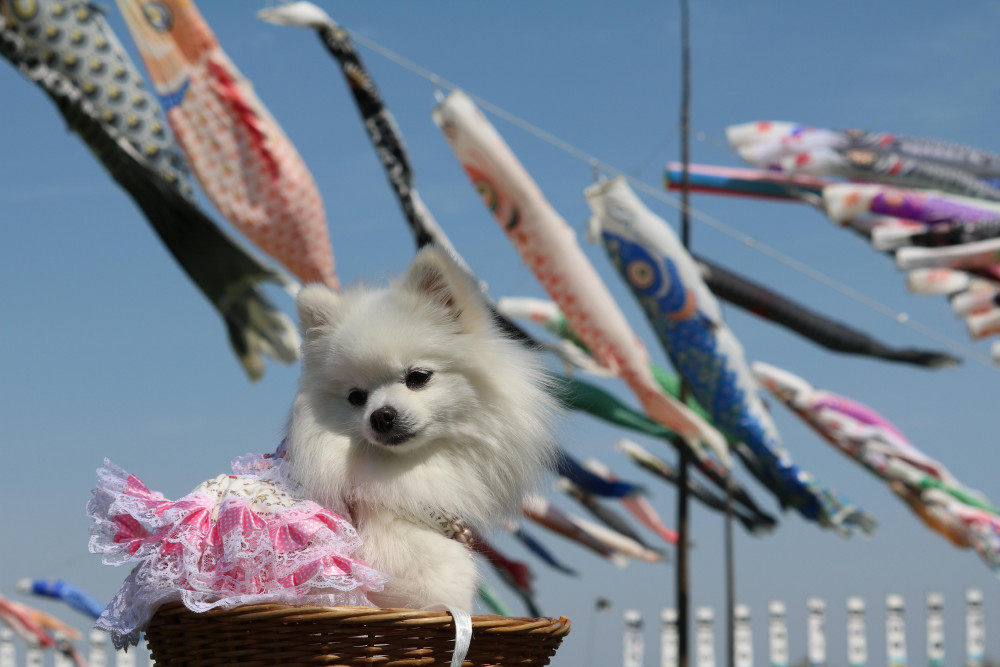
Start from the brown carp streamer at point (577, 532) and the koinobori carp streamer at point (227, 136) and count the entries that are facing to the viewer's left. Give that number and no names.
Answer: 2

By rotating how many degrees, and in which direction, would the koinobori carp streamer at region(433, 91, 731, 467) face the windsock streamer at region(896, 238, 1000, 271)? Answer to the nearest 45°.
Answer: approximately 180°

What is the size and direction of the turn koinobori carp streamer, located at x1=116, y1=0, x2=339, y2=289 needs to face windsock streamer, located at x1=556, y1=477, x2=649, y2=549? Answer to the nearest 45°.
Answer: approximately 135° to its right

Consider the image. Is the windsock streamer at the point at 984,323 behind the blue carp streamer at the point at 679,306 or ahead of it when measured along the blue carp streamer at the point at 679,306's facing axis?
behind

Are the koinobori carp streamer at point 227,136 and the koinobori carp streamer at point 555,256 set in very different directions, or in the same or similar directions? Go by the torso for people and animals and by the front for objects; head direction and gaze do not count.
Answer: same or similar directions

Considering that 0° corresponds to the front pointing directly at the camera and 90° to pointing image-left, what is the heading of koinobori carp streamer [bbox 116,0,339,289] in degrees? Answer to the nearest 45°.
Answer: approximately 90°

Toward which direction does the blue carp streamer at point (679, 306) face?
to the viewer's left

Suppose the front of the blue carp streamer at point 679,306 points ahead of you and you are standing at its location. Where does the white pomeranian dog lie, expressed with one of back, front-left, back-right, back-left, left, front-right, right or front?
left

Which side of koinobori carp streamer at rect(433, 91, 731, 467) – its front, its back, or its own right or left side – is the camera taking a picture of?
left

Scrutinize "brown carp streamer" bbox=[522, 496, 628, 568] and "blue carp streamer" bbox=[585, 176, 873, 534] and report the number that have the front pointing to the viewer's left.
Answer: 2

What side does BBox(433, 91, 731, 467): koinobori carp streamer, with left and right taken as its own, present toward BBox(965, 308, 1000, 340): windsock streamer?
back

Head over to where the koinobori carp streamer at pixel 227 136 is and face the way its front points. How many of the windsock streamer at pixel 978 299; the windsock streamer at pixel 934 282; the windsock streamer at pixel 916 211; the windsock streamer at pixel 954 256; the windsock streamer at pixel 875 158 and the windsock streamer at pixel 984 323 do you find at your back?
6

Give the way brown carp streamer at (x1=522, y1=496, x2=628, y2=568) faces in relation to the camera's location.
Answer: facing to the left of the viewer

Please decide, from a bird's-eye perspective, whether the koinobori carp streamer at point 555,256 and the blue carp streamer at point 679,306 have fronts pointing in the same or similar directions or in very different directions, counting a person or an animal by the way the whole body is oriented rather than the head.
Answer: same or similar directions

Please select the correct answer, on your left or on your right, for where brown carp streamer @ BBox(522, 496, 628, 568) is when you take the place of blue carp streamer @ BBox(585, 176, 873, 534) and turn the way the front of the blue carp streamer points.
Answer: on your right

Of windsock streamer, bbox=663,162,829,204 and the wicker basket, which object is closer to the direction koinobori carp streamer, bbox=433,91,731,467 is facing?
the wicker basket

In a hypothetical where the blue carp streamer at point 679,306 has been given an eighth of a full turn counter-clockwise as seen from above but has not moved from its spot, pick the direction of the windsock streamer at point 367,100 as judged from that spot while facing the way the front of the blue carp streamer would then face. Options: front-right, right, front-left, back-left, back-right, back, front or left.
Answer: front

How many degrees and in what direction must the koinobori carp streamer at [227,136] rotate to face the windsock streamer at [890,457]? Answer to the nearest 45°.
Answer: approximately 135° to its right
